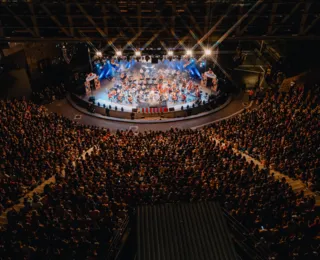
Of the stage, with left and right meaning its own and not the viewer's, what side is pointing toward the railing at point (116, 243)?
front

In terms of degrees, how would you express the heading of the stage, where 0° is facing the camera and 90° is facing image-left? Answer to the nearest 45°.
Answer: approximately 0°
